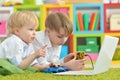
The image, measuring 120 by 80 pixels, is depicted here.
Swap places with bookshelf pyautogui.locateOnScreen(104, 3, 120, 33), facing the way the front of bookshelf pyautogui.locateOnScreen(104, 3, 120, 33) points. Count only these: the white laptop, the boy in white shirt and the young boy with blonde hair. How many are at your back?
0

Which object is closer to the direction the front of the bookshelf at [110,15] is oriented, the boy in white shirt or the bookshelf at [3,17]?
the boy in white shirt

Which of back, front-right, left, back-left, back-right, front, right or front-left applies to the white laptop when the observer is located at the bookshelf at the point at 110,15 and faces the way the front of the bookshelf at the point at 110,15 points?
front

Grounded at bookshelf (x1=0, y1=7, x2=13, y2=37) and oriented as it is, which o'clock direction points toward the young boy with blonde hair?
The young boy with blonde hair is roughly at 12 o'clock from the bookshelf.

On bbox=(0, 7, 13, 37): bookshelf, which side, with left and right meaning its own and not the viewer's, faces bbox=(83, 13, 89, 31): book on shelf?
left

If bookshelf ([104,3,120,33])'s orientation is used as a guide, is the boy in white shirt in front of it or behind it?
in front

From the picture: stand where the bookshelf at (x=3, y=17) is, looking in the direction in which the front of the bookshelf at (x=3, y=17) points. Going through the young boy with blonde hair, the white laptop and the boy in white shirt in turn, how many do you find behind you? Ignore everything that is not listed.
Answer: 0

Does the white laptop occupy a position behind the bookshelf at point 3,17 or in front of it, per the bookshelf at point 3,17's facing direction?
in front

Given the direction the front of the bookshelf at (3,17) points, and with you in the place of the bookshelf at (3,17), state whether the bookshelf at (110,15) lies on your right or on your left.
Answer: on your left

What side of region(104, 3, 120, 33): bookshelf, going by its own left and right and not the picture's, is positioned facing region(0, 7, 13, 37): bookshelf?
right

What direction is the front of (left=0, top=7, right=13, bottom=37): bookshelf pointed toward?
toward the camera
